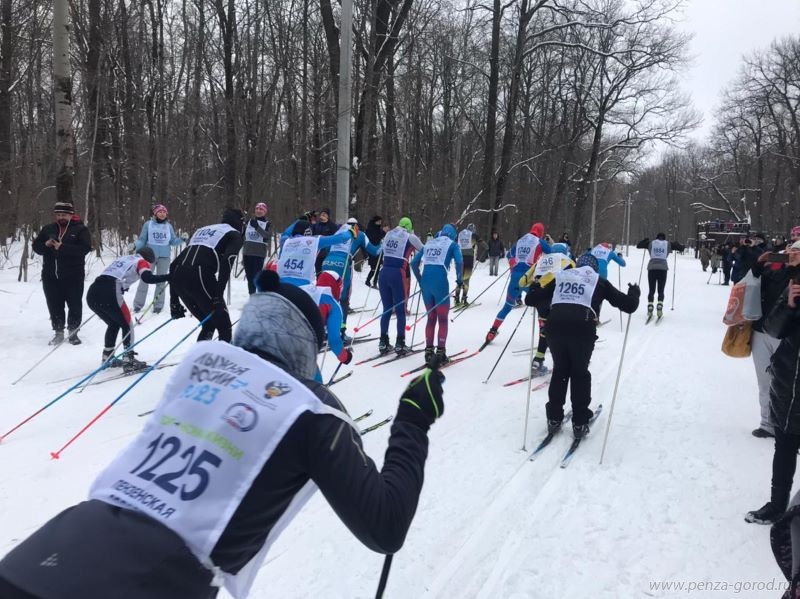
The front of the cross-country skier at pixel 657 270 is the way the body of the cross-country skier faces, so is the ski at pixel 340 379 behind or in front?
behind

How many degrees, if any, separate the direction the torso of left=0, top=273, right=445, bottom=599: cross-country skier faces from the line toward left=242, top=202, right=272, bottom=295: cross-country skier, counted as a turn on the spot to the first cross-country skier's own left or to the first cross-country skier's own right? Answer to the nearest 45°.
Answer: approximately 45° to the first cross-country skier's own left

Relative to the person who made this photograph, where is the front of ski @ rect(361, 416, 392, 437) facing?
facing away from the viewer and to the right of the viewer

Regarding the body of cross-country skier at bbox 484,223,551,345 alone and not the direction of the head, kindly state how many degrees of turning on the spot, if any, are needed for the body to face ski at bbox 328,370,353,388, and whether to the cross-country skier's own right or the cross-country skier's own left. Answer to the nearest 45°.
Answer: approximately 180°

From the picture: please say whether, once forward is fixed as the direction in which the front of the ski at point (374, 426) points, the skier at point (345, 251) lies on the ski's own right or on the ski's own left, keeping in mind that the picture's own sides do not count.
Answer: on the ski's own left

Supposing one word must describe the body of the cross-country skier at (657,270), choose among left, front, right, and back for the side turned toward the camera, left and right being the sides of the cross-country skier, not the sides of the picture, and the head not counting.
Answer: back

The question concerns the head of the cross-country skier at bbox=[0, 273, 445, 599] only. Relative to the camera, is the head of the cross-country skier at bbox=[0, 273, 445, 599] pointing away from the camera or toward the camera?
away from the camera

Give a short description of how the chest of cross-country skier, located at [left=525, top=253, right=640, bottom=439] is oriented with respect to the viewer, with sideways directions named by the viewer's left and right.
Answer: facing away from the viewer

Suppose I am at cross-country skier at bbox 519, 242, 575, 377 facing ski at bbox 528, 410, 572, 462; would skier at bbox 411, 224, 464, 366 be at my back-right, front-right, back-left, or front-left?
back-right

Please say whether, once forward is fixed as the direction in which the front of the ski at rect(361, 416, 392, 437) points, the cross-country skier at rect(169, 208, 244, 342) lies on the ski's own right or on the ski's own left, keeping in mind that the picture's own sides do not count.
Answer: on the ski's own left

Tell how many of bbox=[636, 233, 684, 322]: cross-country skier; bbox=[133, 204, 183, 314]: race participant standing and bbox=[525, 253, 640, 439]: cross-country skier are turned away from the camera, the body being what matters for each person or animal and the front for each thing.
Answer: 2

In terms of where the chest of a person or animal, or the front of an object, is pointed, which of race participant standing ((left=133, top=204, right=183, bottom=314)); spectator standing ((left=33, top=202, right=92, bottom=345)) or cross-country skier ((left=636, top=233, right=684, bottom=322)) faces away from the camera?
the cross-country skier

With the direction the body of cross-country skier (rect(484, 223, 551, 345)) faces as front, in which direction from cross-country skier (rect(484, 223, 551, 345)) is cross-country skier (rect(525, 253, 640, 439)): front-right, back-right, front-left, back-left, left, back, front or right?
back-right

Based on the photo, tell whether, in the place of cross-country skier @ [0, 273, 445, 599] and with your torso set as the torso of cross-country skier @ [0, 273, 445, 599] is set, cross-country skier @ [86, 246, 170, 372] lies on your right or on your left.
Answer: on your left
